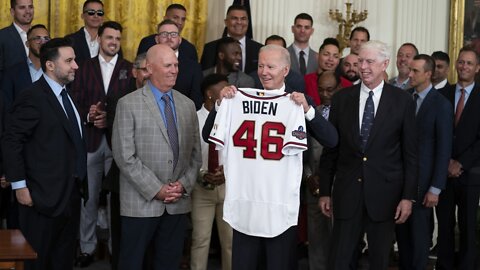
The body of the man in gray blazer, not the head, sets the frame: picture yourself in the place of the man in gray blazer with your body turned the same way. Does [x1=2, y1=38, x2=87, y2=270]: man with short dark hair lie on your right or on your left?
on your right

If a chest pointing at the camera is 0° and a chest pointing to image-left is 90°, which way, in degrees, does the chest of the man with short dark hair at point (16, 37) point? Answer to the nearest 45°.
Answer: approximately 315°

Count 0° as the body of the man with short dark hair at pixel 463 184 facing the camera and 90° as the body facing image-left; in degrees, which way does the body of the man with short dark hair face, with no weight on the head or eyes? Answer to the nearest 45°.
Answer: approximately 45°

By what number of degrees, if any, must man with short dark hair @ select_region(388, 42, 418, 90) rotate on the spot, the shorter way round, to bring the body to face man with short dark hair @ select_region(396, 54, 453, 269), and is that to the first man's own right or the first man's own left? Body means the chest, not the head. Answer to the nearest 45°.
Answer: approximately 45° to the first man's own left
